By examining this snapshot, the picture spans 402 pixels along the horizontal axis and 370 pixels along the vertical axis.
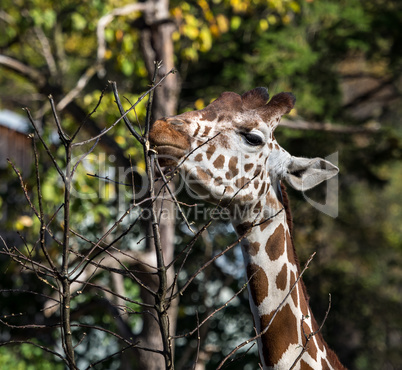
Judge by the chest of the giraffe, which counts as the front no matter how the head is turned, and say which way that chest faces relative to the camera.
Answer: to the viewer's left
